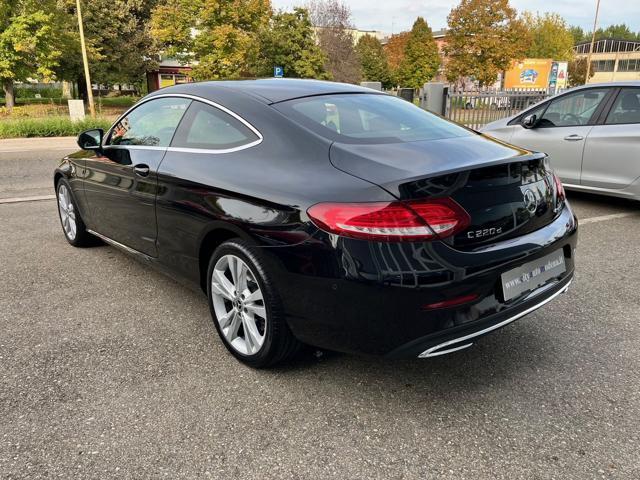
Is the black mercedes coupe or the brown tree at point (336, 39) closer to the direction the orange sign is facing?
the black mercedes coupe

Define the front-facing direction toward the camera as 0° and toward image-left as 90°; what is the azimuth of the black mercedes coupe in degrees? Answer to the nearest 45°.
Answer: approximately 135°

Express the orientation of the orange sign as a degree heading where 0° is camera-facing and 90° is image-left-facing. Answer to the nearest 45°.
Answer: approximately 0°

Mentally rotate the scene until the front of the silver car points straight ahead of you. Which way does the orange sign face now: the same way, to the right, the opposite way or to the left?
to the left

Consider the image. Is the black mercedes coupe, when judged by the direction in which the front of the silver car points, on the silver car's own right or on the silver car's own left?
on the silver car's own left

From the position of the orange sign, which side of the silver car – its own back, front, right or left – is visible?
right

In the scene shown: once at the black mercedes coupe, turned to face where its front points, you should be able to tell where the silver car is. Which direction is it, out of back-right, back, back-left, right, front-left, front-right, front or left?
right

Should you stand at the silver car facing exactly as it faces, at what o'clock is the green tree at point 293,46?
The green tree is roughly at 2 o'clock from the silver car.

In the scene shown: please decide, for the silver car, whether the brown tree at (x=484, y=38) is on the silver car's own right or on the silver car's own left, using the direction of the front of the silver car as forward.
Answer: on the silver car's own right

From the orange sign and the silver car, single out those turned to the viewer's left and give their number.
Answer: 1

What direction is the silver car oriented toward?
to the viewer's left

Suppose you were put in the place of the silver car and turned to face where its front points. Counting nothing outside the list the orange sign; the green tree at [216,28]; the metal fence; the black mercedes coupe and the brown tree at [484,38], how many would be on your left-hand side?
1

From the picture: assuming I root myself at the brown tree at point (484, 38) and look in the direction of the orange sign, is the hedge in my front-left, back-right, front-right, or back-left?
back-right

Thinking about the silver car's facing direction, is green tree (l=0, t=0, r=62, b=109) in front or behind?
in front

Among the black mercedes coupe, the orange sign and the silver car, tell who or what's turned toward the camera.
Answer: the orange sign
